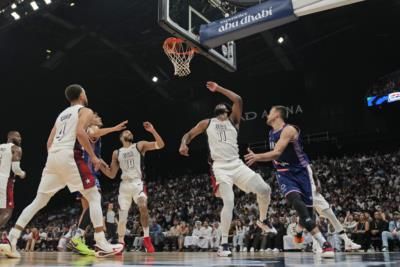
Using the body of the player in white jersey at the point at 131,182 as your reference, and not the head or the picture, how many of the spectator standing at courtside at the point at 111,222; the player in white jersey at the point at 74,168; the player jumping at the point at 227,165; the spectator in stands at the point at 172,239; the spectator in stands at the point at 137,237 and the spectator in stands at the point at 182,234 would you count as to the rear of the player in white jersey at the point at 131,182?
4

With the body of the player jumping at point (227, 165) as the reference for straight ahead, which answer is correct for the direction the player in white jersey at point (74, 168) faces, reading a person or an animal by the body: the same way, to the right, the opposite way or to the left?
the opposite way

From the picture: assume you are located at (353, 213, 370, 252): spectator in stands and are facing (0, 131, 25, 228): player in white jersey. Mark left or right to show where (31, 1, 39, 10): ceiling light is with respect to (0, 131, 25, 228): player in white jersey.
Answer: right

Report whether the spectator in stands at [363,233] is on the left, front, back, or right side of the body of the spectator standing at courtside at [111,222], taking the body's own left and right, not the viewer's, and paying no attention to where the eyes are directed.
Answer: left

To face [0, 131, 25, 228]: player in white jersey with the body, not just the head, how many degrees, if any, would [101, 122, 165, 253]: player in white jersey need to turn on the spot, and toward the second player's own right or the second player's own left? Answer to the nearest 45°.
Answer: approximately 45° to the second player's own right

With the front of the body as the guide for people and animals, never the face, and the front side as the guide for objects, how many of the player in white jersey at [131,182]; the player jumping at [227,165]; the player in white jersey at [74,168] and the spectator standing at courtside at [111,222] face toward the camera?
3

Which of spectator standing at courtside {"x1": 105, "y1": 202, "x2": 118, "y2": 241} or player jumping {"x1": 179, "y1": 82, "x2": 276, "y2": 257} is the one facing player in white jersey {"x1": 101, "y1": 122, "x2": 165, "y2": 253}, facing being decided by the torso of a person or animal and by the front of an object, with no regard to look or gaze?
the spectator standing at courtside

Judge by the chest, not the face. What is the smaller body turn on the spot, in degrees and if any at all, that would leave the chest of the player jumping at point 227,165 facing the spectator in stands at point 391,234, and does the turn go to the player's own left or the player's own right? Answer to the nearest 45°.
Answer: approximately 135° to the player's own left

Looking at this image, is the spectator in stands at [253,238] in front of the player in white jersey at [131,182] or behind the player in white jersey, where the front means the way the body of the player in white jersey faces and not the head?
behind

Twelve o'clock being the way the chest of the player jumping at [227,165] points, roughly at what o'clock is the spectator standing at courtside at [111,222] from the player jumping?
The spectator standing at courtside is roughly at 5 o'clock from the player jumping.

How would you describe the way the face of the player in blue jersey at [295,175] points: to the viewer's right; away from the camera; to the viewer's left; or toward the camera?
to the viewer's left

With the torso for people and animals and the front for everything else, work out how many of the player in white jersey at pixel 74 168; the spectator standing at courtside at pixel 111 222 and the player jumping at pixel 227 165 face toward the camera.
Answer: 2

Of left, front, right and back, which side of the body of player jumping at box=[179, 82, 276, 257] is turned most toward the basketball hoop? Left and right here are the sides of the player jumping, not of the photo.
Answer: back
